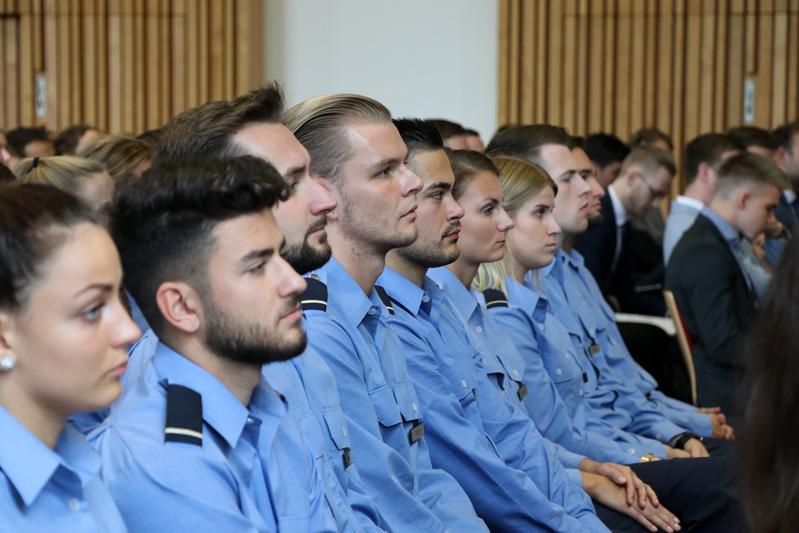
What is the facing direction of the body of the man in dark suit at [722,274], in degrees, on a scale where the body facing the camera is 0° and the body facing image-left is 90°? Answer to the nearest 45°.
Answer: approximately 270°

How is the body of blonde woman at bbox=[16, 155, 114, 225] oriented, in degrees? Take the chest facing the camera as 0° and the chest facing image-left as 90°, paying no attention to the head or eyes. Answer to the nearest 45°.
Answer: approximately 270°

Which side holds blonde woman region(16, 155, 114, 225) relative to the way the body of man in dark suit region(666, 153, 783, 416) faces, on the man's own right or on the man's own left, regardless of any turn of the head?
on the man's own right

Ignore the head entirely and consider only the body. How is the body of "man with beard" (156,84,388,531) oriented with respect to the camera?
to the viewer's right

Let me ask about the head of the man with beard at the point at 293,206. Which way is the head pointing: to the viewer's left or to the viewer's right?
to the viewer's right

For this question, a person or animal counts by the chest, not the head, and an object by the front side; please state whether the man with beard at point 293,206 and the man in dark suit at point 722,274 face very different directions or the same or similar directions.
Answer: same or similar directions

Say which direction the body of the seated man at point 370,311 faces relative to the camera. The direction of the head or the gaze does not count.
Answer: to the viewer's right

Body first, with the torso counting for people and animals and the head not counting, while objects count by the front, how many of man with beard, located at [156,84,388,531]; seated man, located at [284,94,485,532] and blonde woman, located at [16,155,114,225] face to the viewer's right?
3

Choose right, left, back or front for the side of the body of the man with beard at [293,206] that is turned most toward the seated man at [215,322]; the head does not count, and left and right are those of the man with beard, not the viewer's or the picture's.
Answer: right

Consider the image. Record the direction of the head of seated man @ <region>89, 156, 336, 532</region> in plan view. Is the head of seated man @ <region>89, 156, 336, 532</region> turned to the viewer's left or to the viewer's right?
to the viewer's right

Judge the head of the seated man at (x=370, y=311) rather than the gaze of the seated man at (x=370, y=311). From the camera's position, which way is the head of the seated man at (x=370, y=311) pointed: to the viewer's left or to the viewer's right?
to the viewer's right
